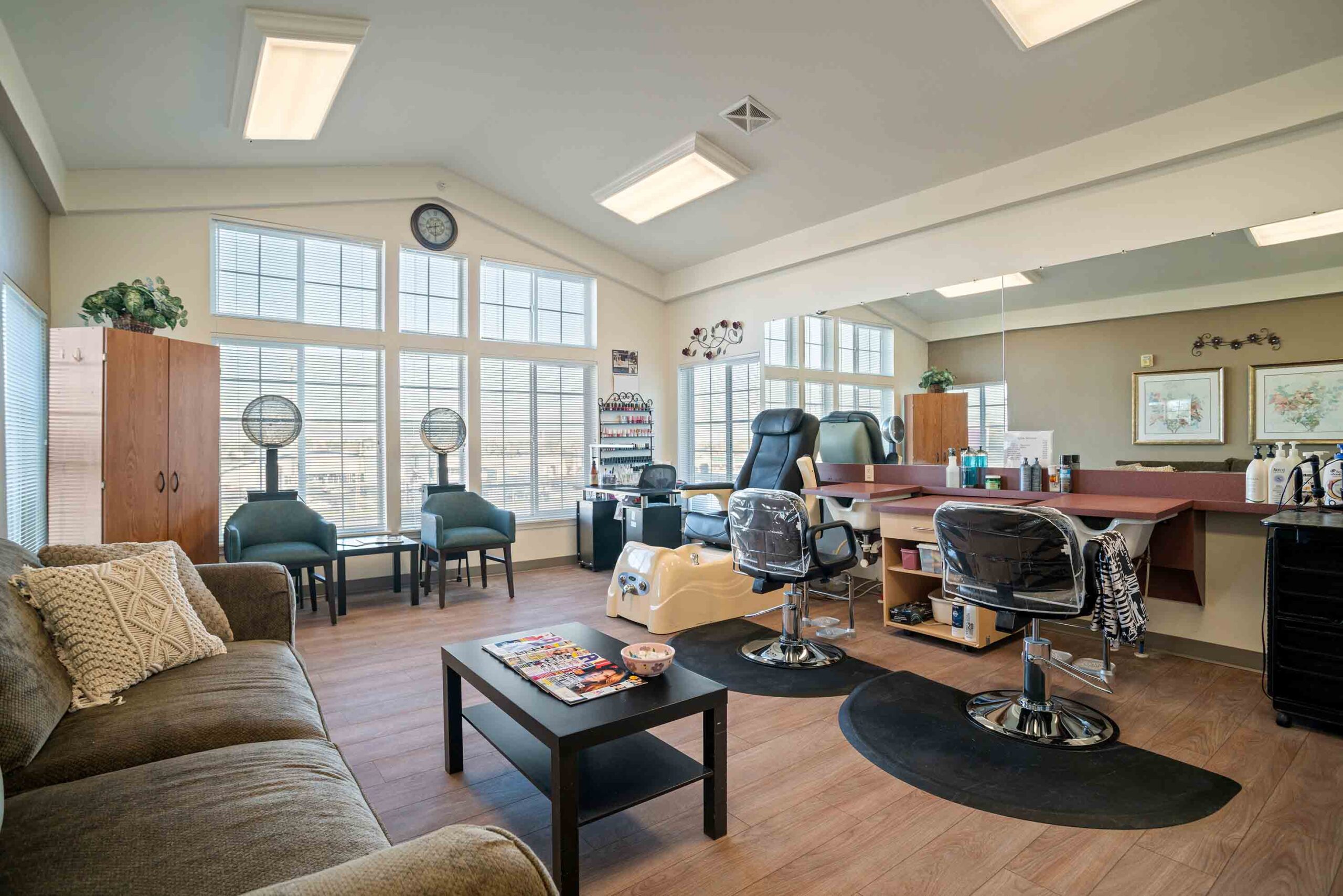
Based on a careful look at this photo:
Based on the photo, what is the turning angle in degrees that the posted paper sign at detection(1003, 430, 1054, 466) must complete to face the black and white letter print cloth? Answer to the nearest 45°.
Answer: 0° — it already faces it

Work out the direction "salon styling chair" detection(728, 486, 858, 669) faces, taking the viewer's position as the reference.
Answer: facing away from the viewer and to the right of the viewer

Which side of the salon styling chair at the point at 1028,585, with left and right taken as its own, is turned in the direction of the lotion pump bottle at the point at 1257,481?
front

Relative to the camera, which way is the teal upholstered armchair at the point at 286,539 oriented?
toward the camera

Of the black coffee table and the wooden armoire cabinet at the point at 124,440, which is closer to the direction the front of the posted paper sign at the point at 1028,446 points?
the black coffee table

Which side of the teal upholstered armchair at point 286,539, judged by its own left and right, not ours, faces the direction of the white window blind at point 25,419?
right

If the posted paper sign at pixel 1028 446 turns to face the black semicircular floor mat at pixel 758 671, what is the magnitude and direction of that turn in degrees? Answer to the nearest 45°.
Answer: approximately 45° to its right

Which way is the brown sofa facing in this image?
to the viewer's right

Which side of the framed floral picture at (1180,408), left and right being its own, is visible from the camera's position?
front

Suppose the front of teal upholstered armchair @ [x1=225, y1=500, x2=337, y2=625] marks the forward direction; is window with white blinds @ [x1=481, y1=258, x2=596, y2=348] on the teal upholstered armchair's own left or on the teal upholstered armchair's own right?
on the teal upholstered armchair's own left

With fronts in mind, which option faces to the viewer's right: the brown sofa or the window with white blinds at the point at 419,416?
the brown sofa

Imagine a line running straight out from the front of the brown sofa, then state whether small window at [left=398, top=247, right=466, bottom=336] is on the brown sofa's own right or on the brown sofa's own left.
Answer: on the brown sofa's own left

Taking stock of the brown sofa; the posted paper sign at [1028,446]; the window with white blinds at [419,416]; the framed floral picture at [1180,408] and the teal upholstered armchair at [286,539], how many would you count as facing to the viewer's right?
1

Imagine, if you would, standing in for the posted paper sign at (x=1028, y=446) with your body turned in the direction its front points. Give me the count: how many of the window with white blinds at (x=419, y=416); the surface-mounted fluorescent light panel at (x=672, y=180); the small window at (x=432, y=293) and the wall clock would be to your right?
4
